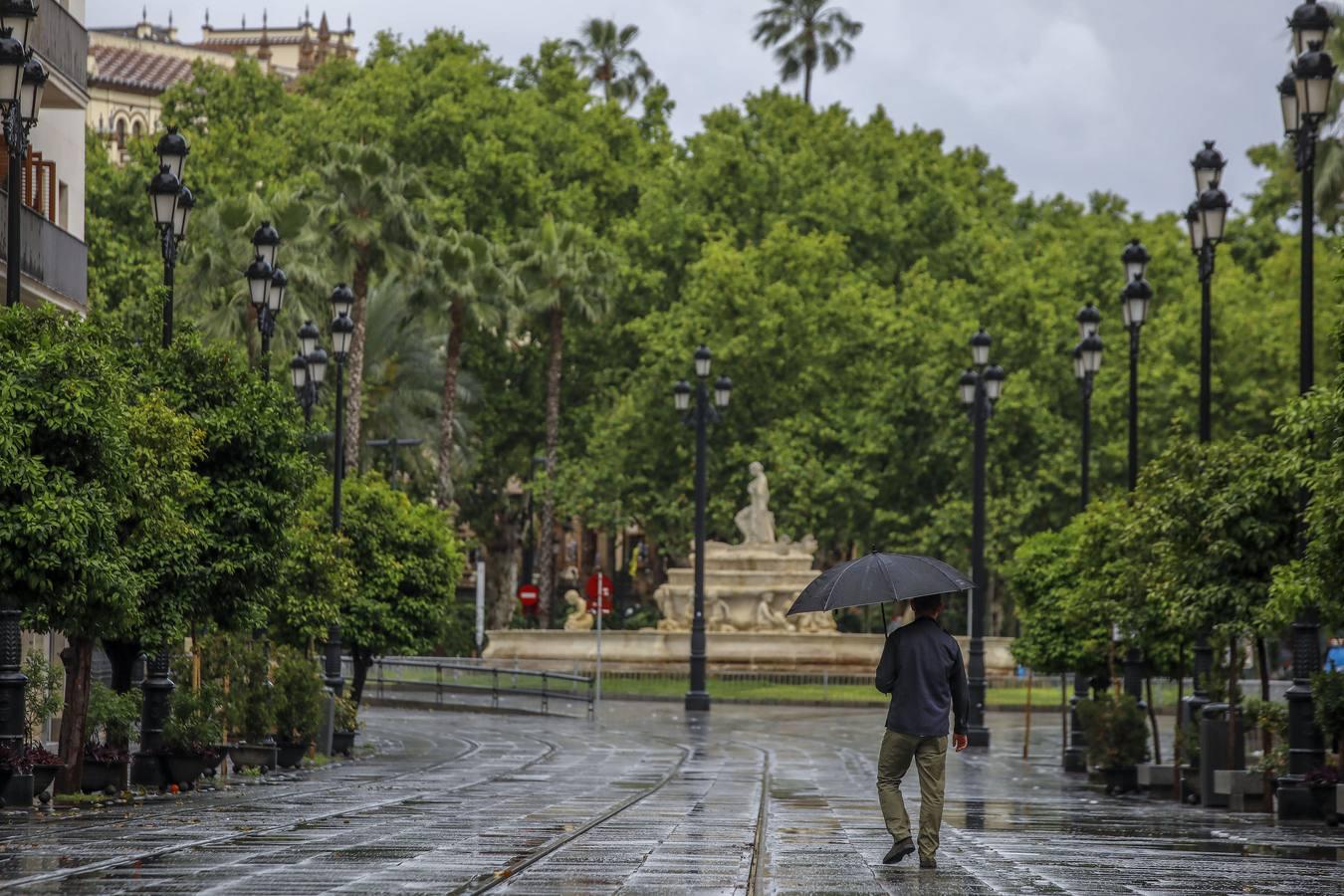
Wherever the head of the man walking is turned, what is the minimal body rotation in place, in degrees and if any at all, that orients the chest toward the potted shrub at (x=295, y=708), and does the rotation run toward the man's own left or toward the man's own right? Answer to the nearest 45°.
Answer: approximately 45° to the man's own left

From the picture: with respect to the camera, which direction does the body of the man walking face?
away from the camera

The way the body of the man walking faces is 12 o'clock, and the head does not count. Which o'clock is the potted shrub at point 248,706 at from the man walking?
The potted shrub is roughly at 11 o'clock from the man walking.

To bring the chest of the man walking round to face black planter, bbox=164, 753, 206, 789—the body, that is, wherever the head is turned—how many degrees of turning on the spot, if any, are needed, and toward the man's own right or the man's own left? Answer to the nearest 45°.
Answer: approximately 45° to the man's own left

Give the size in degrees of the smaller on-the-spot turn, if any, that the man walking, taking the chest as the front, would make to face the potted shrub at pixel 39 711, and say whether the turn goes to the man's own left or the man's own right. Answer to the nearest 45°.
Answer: approximately 45° to the man's own left

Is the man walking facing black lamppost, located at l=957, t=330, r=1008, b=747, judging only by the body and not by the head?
yes
